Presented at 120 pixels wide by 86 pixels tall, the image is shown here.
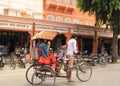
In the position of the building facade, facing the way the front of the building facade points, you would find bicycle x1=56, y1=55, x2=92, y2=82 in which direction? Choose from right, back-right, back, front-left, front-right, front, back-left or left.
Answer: front-right

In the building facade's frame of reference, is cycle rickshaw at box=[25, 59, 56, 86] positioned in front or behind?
in front

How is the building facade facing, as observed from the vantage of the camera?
facing the viewer and to the right of the viewer
